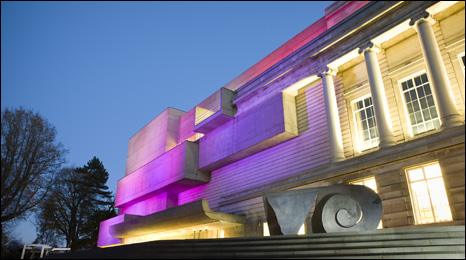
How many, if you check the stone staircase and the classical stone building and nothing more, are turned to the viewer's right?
0

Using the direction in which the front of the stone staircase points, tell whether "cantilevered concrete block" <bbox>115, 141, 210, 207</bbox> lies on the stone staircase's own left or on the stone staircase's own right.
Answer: on the stone staircase's own right

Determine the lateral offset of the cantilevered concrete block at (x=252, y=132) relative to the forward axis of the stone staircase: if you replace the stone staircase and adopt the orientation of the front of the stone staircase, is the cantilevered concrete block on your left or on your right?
on your right

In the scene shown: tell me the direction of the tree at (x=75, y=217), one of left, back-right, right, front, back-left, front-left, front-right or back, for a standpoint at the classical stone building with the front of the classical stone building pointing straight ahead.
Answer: right

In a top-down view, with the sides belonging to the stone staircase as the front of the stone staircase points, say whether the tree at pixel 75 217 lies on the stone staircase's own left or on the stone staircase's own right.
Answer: on the stone staircase's own right

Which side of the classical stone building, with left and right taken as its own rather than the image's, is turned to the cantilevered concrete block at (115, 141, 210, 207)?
right

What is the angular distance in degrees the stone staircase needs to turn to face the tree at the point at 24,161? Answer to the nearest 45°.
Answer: approximately 90° to its right

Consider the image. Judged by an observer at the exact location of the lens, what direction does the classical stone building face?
facing the viewer and to the left of the viewer
